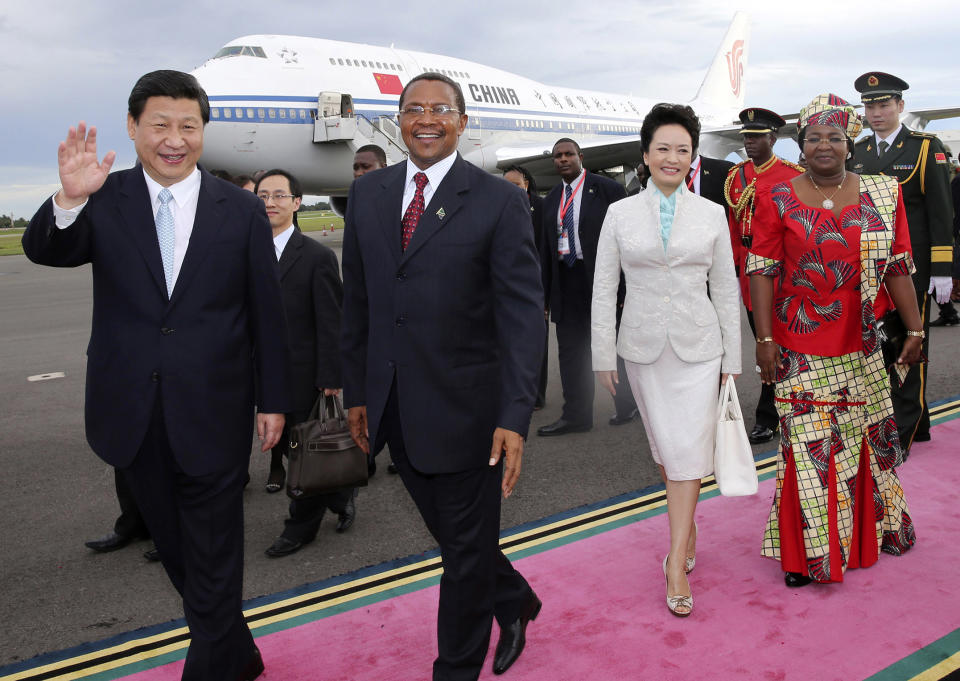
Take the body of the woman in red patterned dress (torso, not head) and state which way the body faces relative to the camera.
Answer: toward the camera

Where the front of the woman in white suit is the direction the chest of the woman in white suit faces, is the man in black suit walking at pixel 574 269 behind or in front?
behind

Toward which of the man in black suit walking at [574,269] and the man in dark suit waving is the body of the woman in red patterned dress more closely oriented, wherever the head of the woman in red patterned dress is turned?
the man in dark suit waving

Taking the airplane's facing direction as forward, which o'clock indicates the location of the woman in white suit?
The woman in white suit is roughly at 10 o'clock from the airplane.

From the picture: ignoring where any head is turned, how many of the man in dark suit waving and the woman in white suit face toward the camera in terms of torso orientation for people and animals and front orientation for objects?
2

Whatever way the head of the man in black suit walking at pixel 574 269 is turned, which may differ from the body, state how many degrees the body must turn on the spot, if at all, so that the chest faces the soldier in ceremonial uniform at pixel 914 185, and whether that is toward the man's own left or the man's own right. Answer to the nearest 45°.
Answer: approximately 90° to the man's own left

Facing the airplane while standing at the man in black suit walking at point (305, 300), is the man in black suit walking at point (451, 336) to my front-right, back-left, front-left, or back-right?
back-right

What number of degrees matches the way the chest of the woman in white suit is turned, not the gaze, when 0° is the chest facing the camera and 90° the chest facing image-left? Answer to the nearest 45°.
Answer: approximately 0°

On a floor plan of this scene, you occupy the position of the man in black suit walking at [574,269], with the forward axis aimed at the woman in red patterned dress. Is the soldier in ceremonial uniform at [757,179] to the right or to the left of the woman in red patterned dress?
left

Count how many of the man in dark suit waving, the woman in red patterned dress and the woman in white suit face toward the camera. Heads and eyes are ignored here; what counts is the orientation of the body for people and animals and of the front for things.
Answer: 3

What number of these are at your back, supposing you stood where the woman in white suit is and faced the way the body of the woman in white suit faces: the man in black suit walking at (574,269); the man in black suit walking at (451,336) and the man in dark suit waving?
1

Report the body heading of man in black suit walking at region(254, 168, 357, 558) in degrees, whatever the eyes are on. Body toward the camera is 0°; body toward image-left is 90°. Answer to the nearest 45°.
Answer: approximately 45°

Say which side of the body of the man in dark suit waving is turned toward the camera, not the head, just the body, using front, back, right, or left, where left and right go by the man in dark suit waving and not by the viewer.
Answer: front
